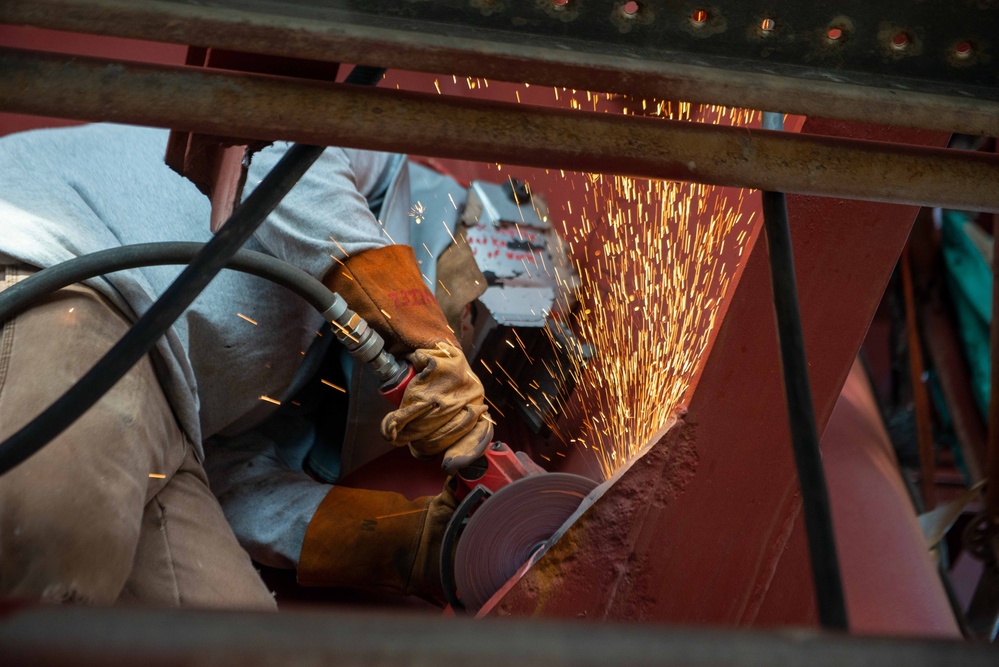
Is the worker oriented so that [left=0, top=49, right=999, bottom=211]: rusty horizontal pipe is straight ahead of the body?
no

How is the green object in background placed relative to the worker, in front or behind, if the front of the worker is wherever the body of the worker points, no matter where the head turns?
in front

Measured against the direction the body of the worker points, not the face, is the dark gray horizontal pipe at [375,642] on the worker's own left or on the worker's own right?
on the worker's own right

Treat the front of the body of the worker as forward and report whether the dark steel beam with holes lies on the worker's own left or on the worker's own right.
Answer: on the worker's own right

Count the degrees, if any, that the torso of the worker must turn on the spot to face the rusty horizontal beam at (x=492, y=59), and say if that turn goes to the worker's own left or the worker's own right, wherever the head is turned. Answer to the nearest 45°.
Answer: approximately 90° to the worker's own right

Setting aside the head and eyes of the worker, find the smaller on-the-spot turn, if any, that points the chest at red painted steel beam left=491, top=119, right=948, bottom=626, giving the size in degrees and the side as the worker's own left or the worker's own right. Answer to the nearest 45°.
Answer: approximately 45° to the worker's own right

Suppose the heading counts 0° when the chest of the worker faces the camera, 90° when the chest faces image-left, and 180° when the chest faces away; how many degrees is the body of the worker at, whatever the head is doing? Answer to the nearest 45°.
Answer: approximately 270°
